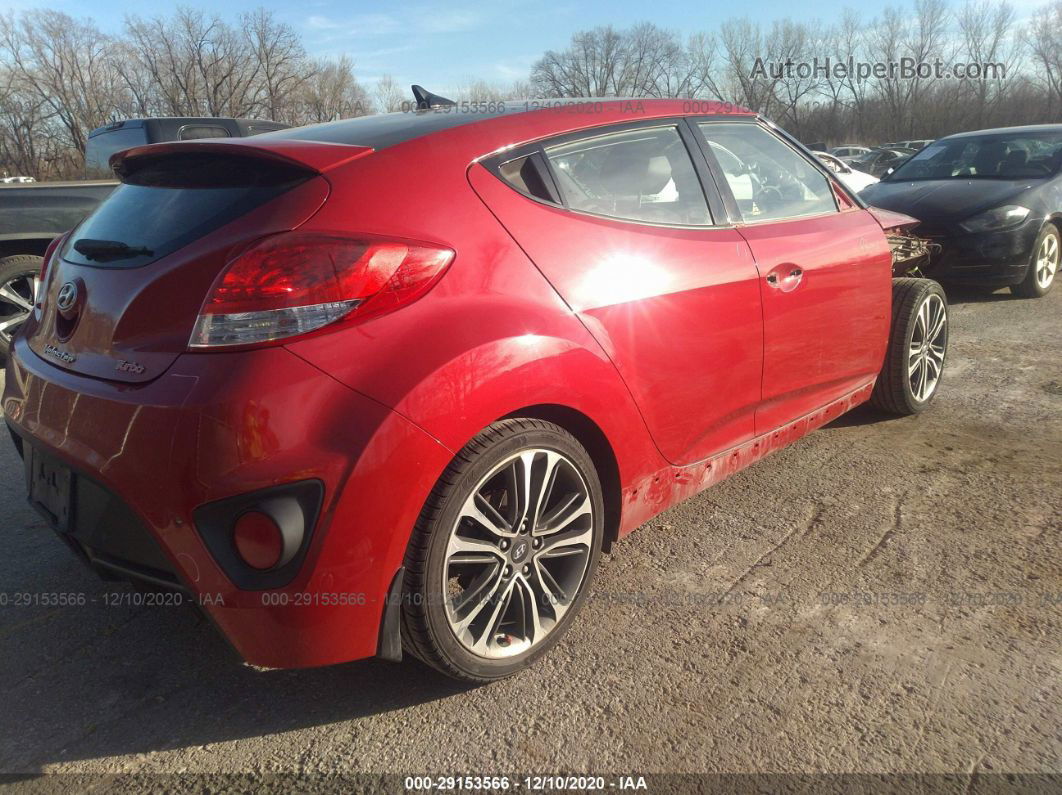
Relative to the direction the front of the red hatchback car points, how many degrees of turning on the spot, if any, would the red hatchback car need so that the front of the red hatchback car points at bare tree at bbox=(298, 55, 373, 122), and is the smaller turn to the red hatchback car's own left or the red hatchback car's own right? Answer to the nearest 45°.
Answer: approximately 45° to the red hatchback car's own left

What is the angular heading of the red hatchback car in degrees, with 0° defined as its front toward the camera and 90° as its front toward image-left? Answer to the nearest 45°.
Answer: approximately 225°

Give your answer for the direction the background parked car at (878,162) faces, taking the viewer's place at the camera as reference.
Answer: facing the viewer and to the left of the viewer

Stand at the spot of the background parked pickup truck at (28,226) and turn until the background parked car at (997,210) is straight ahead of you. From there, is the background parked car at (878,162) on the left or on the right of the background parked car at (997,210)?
left

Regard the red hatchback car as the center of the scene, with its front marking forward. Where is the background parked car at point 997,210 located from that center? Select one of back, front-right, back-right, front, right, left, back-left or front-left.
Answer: front

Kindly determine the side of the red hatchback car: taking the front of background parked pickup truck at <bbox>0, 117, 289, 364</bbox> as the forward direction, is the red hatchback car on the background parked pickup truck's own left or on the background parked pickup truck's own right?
on the background parked pickup truck's own right

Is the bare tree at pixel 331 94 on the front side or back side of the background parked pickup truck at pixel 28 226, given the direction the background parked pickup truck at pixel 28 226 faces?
on the front side

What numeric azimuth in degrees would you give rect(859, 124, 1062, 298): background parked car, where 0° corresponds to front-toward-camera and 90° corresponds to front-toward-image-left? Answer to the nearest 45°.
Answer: approximately 45°

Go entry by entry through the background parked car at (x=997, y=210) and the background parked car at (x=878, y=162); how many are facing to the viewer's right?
0

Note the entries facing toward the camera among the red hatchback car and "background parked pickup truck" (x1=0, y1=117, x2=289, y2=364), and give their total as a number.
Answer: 0

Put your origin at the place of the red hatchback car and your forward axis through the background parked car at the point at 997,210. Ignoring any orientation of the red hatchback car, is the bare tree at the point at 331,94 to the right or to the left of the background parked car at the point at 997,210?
left

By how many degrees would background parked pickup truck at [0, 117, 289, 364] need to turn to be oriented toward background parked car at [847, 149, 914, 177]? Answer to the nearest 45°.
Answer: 0° — it already faces it

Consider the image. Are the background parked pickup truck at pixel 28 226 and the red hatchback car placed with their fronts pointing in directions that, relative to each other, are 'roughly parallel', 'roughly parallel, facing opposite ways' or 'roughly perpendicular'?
roughly parallel

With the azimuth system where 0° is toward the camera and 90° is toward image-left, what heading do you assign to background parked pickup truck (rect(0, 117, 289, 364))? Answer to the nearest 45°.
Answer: approximately 225°
